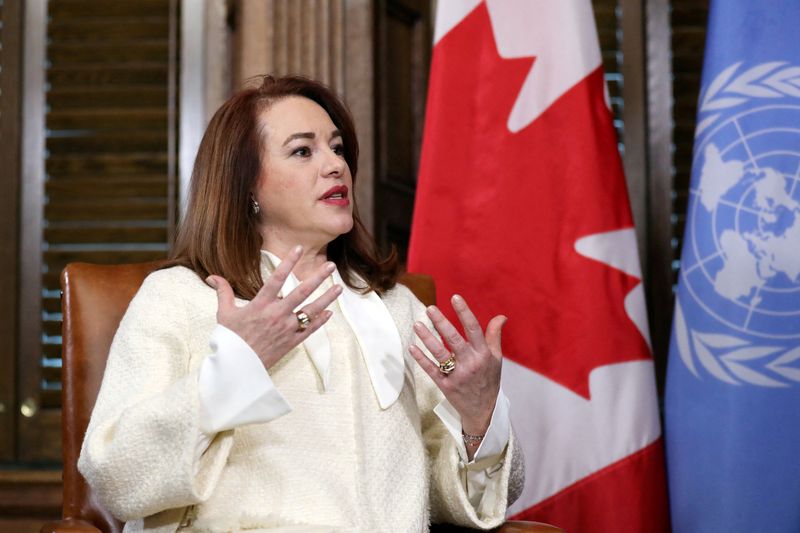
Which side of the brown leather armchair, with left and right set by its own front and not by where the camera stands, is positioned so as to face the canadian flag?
left

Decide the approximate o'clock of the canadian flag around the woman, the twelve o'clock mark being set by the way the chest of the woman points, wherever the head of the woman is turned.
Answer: The canadian flag is roughly at 9 o'clock from the woman.

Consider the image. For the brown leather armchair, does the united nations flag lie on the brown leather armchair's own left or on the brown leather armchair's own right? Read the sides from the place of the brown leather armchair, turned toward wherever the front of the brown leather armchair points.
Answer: on the brown leather armchair's own left

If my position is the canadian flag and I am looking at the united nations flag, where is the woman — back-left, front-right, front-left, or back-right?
back-right

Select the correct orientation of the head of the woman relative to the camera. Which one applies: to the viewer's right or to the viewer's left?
to the viewer's right

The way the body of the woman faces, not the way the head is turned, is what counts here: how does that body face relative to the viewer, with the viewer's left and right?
facing the viewer and to the right of the viewer
